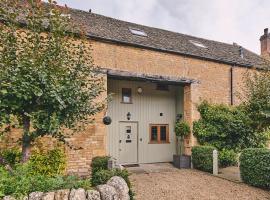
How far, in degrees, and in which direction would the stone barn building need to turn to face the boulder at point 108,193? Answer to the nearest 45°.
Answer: approximately 45° to its right

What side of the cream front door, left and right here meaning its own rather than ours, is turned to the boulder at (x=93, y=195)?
front

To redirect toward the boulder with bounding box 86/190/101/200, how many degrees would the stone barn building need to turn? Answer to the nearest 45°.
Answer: approximately 45° to its right

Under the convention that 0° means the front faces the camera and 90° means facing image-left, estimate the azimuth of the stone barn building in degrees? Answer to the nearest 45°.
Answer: approximately 315°

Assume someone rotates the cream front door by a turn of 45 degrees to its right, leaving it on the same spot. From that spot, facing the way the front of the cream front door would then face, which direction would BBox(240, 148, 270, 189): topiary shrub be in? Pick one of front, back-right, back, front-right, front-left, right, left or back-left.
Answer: left

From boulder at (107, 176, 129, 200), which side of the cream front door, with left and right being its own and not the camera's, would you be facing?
front

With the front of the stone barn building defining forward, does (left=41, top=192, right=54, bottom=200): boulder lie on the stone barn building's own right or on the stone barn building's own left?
on the stone barn building's own right

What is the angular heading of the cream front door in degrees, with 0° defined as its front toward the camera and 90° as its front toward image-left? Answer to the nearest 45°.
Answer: approximately 0°

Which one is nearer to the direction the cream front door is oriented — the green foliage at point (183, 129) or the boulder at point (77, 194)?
the boulder
